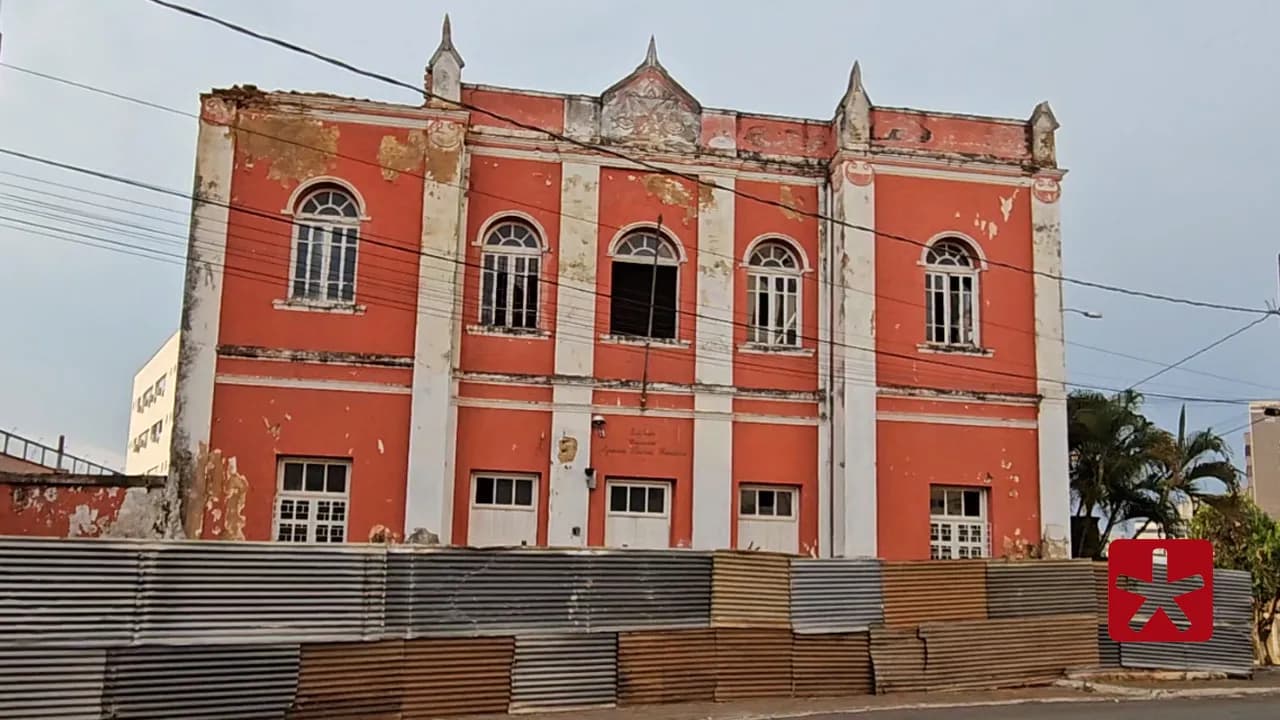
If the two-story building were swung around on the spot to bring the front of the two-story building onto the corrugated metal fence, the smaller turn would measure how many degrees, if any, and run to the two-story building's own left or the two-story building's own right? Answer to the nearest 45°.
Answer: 0° — it already faces it

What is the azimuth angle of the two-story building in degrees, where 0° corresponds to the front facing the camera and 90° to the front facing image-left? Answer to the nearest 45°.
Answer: approximately 0°

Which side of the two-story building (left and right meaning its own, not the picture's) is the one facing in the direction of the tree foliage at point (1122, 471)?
left
